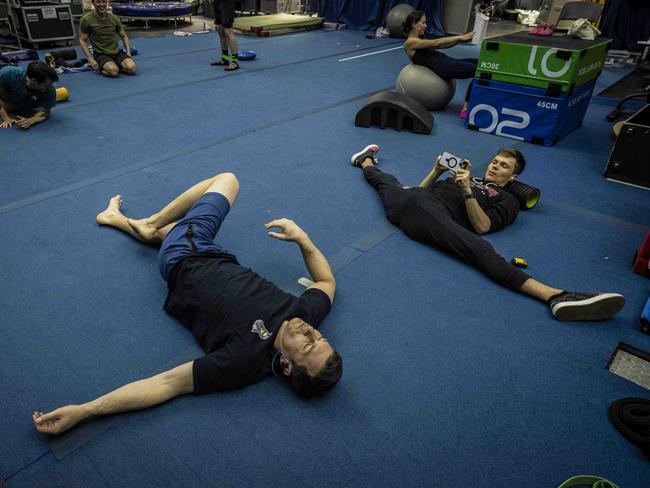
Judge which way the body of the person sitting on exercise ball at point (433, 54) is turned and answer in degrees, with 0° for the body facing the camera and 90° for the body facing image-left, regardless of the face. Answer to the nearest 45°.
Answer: approximately 270°

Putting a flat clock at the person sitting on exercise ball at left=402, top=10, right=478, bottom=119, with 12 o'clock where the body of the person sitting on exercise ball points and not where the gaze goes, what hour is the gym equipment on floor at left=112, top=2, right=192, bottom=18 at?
The gym equipment on floor is roughly at 7 o'clock from the person sitting on exercise ball.

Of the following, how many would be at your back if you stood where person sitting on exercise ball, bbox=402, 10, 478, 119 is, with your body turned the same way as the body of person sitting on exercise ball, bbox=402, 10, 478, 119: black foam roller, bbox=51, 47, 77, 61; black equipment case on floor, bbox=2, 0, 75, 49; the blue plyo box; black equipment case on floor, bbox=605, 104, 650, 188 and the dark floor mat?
2

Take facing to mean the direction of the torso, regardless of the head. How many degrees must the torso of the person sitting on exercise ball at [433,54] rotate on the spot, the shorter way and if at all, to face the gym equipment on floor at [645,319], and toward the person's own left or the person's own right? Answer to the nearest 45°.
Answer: approximately 90° to the person's own right

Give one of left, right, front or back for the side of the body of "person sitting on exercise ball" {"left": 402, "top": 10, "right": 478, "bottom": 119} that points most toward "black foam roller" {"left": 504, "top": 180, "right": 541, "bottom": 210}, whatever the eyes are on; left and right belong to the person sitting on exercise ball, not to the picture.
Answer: right

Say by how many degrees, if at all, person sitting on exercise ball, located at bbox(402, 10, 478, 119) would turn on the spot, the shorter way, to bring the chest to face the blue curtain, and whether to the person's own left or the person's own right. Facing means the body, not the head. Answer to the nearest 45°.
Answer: approximately 90° to the person's own left

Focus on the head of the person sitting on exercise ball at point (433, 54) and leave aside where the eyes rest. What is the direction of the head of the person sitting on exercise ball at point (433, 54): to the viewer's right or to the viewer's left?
to the viewer's right

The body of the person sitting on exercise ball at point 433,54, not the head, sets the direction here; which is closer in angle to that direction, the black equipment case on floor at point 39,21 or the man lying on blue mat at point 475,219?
the man lying on blue mat

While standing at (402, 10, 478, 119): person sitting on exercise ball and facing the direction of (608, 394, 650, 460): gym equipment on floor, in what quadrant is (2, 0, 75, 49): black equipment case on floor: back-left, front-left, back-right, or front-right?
back-right

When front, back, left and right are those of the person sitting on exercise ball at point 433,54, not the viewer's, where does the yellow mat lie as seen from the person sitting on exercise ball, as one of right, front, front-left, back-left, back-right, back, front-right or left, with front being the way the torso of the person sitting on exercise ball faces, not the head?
back-left

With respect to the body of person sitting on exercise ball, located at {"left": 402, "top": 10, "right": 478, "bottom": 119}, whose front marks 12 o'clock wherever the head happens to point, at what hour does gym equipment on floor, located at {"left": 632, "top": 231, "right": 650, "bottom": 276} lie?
The gym equipment on floor is roughly at 2 o'clock from the person sitting on exercise ball.

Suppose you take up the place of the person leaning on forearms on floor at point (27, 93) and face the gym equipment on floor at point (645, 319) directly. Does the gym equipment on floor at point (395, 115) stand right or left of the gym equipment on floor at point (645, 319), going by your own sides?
left

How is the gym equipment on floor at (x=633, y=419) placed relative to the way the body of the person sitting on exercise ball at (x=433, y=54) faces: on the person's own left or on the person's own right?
on the person's own right

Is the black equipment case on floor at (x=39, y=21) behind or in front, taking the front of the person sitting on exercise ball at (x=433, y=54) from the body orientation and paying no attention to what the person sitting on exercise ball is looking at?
behind
